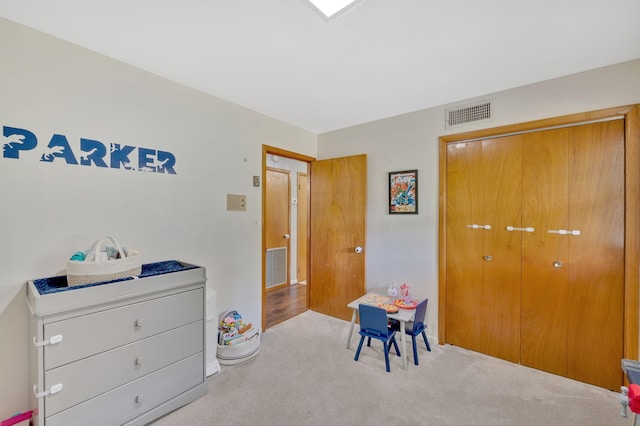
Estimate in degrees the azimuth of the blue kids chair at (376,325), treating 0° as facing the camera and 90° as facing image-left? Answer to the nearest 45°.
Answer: approximately 225°

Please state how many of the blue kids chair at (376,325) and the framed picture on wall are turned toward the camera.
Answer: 1

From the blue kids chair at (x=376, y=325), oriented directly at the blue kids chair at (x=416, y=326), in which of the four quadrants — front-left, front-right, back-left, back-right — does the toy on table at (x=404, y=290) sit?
front-left

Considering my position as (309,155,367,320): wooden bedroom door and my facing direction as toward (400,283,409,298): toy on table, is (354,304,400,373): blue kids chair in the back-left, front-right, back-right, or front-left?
front-right

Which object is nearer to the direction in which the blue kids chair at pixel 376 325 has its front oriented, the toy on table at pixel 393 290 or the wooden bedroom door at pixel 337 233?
the toy on table

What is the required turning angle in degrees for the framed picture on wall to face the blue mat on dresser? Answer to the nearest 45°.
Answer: approximately 45° to its right

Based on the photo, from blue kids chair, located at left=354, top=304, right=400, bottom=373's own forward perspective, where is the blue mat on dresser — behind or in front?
behind

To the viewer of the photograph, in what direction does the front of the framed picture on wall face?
facing the viewer

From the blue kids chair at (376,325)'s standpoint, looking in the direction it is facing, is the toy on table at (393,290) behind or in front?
in front

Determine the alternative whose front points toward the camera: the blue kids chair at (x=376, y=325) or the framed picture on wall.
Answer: the framed picture on wall

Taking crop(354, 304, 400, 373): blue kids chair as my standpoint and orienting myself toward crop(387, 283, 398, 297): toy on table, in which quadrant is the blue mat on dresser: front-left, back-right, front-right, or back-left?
back-left
